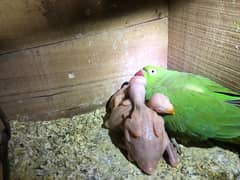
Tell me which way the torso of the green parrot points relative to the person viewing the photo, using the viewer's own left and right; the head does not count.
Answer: facing to the left of the viewer
